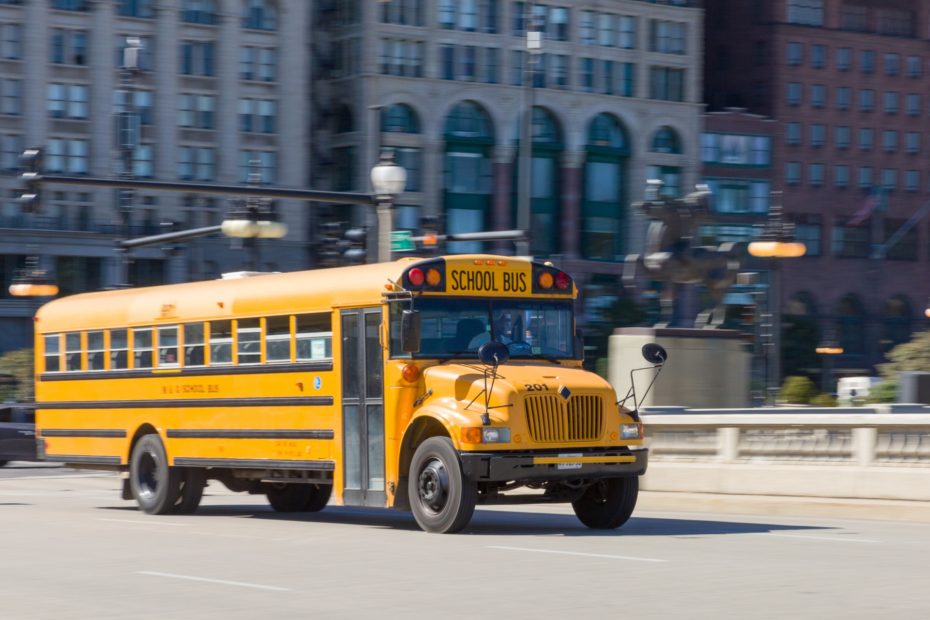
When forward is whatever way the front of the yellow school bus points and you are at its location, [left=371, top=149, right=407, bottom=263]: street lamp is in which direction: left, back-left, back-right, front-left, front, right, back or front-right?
back-left

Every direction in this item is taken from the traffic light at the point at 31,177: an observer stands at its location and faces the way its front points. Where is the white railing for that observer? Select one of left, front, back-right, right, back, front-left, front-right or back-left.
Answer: left

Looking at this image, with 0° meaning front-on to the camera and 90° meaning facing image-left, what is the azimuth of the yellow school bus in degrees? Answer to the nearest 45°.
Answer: approximately 315°

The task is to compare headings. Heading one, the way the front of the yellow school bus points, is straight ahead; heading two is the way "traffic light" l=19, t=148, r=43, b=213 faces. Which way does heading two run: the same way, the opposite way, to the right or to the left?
to the right

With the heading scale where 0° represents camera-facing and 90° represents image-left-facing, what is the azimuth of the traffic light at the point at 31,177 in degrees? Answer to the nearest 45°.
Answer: approximately 45°

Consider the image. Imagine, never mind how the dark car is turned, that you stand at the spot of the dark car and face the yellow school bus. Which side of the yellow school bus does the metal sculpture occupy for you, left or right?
left

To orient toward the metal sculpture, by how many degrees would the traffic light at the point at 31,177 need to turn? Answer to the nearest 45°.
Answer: approximately 135° to its left

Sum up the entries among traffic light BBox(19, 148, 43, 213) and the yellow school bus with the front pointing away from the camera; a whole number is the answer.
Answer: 0

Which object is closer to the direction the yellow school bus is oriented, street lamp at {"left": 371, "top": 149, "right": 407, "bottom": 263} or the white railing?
the white railing
